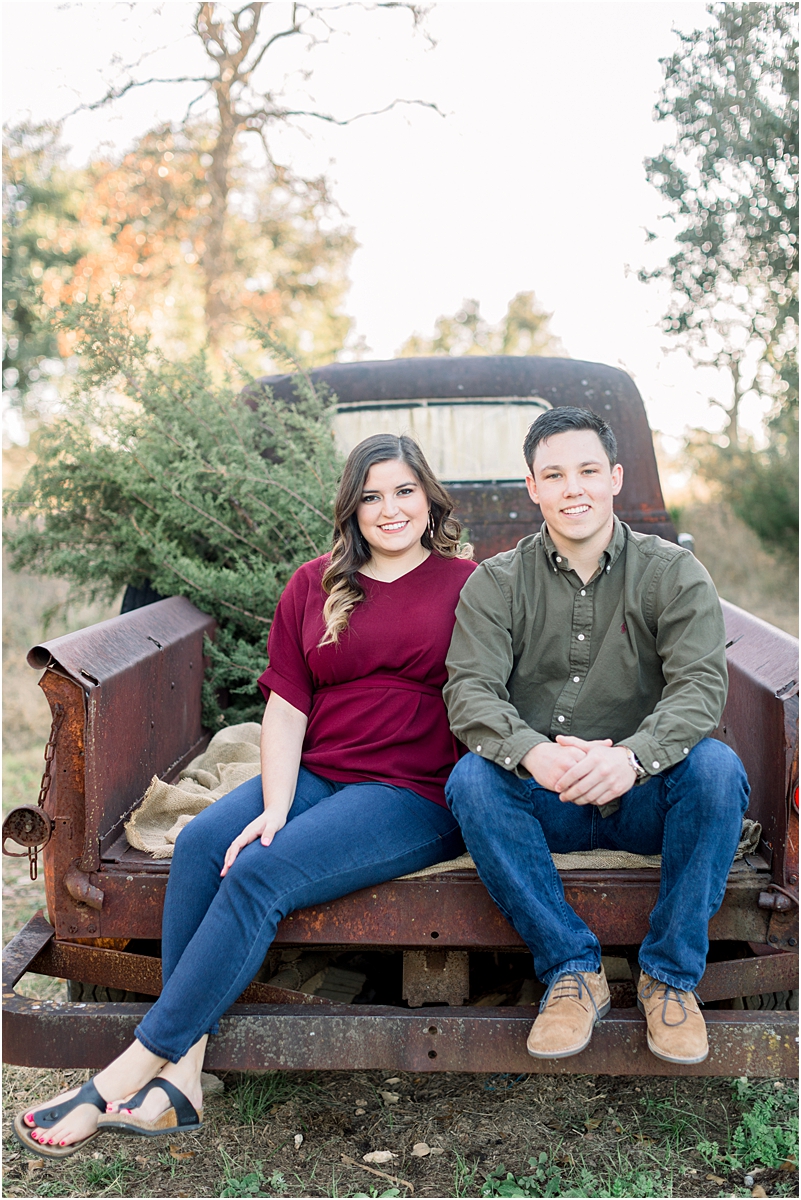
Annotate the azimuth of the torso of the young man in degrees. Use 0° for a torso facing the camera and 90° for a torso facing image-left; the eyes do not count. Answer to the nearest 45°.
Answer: approximately 0°

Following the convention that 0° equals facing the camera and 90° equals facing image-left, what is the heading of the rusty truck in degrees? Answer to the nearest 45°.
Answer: approximately 180°

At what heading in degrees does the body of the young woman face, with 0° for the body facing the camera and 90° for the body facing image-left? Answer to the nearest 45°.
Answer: approximately 45°

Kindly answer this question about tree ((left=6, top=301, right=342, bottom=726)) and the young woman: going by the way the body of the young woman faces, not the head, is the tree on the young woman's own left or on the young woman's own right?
on the young woman's own right

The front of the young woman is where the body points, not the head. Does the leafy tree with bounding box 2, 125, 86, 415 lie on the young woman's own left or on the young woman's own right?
on the young woman's own right

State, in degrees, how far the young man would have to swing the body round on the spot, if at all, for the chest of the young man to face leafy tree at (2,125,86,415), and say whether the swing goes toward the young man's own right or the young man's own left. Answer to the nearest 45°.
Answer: approximately 135° to the young man's own right

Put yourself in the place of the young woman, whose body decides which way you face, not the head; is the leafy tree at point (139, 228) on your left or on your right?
on your right

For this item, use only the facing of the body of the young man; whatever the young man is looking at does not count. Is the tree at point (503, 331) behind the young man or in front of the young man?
behind
